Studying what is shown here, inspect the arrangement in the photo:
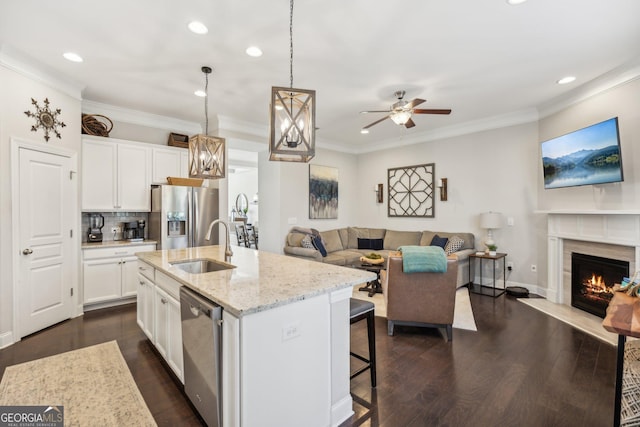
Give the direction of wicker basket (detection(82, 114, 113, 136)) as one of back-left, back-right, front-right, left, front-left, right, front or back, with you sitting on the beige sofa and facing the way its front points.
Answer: front-right

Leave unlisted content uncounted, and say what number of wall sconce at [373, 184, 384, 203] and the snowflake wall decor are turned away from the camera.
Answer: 0

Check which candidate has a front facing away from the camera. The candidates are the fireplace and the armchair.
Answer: the armchair

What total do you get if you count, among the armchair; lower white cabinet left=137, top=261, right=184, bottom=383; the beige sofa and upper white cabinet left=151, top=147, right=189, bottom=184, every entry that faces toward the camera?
2

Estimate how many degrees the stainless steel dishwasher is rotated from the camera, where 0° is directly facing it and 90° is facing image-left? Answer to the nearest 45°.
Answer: approximately 45°

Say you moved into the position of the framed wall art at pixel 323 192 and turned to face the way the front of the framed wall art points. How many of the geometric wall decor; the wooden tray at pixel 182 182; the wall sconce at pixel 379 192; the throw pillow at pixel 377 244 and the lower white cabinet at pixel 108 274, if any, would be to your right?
2

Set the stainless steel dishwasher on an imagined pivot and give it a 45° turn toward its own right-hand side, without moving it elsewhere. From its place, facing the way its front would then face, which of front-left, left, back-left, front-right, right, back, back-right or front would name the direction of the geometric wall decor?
back-right

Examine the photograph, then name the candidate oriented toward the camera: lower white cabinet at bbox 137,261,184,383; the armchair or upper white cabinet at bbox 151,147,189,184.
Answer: the upper white cabinet

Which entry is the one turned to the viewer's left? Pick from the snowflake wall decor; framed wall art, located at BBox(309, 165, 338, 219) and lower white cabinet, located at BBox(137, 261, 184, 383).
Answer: the lower white cabinet

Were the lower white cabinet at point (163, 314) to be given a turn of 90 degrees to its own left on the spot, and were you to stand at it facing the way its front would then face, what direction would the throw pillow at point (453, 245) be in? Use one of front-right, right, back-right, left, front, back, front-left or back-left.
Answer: left

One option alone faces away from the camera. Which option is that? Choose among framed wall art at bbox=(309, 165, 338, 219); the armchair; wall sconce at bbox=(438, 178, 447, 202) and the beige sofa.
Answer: the armchair

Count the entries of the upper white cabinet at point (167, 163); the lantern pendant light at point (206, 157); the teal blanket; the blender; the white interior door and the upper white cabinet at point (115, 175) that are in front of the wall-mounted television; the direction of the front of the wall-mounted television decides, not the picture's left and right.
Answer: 6

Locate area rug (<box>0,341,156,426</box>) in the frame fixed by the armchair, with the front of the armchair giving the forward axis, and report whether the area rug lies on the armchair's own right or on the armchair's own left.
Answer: on the armchair's own left

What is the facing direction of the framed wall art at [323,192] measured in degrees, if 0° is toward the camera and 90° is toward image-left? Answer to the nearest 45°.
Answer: approximately 315°

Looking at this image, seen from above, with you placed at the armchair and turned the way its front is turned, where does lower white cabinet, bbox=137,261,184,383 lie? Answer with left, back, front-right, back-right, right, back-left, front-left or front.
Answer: back-left

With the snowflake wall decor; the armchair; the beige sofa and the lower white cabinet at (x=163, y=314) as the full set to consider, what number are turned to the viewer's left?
1

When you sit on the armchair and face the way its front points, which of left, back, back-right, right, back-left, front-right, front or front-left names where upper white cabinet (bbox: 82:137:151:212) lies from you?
left

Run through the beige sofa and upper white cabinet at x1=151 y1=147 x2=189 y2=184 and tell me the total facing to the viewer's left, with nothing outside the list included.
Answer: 0

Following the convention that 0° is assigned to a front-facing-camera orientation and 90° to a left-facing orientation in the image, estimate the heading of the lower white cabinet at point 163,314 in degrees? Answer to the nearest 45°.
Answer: approximately 90°
